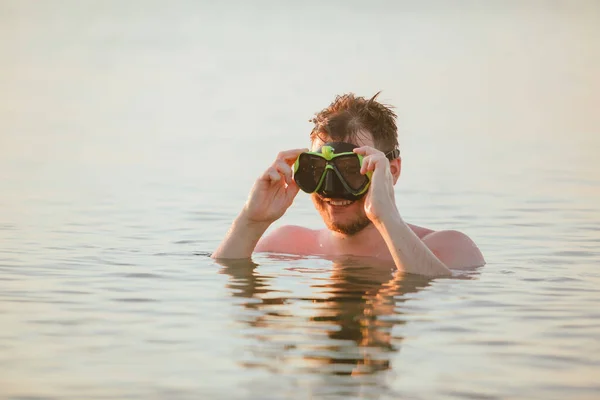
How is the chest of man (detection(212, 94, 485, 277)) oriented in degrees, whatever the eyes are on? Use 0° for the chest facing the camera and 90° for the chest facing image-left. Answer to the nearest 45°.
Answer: approximately 45°
